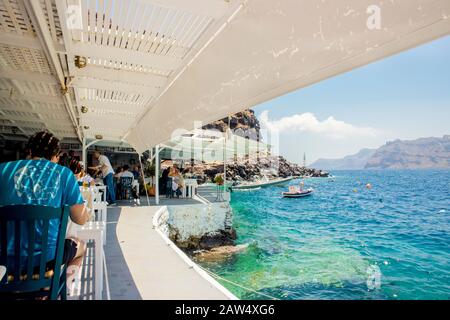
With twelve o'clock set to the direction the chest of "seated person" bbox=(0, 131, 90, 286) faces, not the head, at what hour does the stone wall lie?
The stone wall is roughly at 1 o'clock from the seated person.

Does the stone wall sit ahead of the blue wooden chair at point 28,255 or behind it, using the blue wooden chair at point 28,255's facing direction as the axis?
ahead

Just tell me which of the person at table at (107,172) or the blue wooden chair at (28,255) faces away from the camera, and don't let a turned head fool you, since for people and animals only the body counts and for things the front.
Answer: the blue wooden chair

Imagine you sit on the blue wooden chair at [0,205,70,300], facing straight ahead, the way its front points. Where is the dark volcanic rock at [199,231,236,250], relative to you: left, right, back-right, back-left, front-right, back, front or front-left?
front-right

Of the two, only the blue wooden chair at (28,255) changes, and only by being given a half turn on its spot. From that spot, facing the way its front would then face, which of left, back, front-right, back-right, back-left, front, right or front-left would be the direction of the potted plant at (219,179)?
back-left

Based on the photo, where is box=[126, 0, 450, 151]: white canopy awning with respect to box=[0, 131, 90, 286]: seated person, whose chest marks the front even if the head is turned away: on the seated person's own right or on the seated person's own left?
on the seated person's own right

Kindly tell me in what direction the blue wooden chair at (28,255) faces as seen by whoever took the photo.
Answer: facing away from the viewer

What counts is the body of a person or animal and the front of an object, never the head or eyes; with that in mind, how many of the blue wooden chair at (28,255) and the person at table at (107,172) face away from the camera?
1

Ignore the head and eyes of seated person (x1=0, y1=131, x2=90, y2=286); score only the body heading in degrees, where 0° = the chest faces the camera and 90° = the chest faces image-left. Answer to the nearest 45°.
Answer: approximately 180°
